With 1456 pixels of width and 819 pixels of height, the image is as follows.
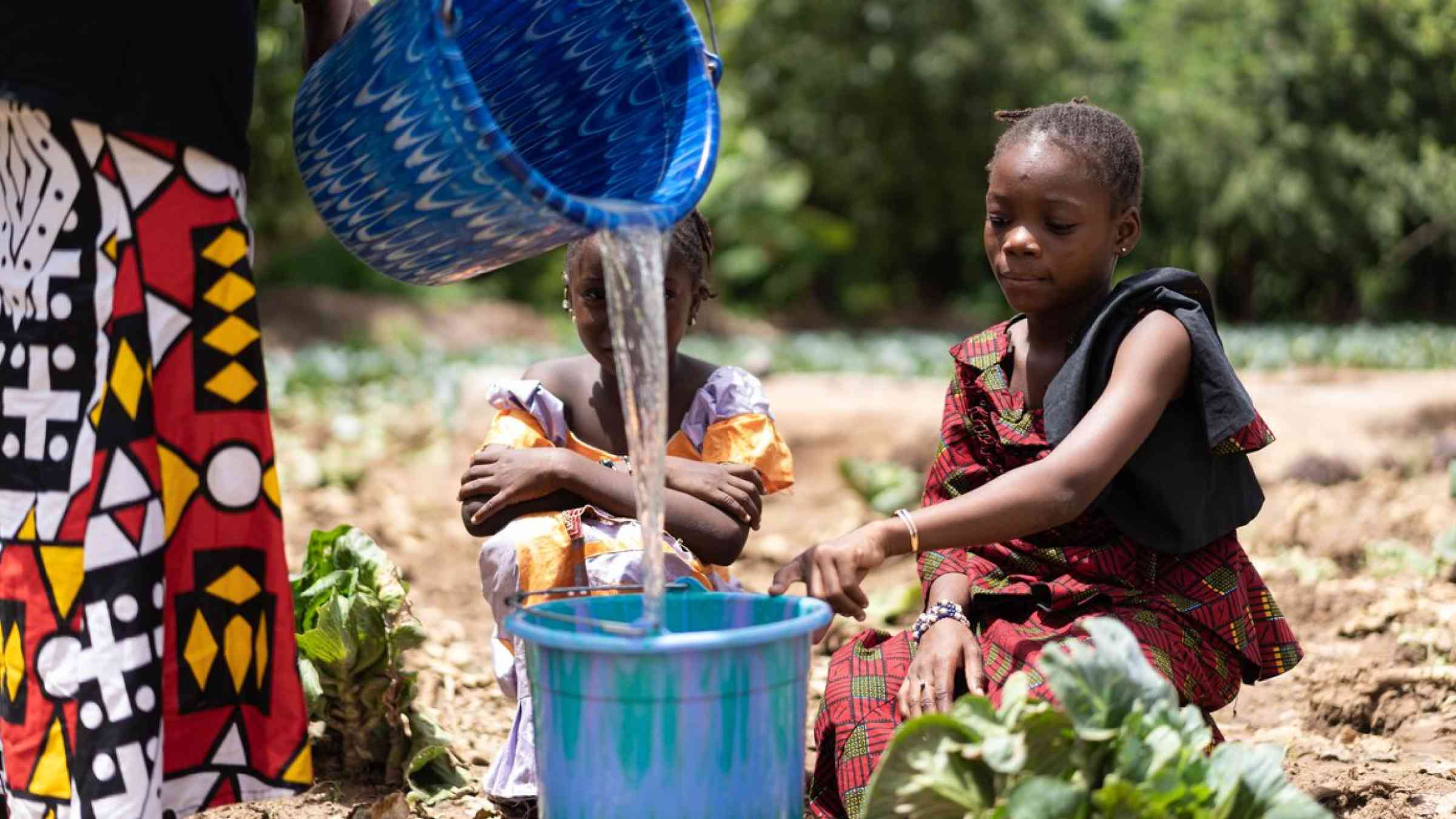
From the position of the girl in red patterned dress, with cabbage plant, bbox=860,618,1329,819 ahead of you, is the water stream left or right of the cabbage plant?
right

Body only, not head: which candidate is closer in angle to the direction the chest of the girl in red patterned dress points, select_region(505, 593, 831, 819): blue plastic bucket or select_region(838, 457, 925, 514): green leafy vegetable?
the blue plastic bucket

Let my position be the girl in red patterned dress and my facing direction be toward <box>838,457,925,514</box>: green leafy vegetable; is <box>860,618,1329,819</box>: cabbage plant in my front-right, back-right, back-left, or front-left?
back-left

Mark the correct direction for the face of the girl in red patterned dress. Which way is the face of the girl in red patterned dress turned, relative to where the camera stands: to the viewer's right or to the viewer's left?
to the viewer's left

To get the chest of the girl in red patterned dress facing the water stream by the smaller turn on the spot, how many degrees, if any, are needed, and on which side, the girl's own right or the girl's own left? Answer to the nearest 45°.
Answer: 0° — they already face it

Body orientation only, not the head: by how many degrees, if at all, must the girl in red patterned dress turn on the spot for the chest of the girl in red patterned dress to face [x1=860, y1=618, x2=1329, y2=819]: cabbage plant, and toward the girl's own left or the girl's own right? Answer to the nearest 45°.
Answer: approximately 45° to the girl's own left

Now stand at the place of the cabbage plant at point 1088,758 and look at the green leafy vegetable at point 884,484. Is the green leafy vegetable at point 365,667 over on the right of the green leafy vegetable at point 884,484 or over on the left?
left

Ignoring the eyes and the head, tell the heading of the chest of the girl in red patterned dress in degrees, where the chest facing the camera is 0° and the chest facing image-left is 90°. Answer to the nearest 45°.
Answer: approximately 45°

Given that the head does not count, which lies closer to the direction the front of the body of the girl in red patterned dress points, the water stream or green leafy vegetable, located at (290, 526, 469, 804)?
the water stream

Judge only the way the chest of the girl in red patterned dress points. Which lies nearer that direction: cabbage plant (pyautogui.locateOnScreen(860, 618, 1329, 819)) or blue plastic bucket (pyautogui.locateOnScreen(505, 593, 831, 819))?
the blue plastic bucket
